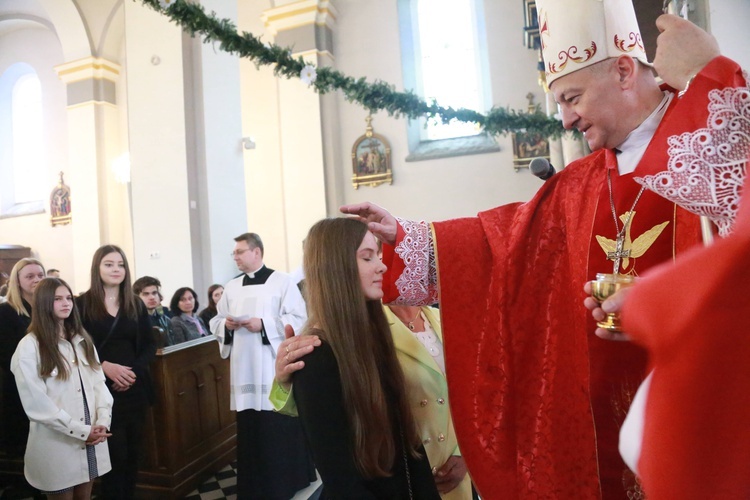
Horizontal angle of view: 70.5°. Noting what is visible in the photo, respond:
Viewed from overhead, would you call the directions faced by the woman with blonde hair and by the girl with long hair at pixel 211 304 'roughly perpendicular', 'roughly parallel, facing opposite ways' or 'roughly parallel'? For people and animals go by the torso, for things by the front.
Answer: roughly parallel

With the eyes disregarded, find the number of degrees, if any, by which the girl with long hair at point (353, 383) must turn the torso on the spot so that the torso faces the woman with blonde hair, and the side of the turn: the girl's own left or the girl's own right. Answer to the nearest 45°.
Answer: approximately 135° to the girl's own left

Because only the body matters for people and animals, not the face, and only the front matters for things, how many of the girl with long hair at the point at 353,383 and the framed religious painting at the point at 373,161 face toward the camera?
1

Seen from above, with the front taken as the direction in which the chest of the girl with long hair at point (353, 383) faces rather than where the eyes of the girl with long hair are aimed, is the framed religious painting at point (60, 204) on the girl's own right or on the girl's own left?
on the girl's own left

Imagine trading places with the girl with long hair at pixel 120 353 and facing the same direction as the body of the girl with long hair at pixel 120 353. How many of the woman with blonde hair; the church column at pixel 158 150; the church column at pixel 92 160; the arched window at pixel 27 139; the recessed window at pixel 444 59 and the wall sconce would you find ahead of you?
0

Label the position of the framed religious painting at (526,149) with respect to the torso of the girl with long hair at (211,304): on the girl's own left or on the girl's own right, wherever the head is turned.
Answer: on the girl's own left

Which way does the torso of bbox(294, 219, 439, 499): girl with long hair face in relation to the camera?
to the viewer's right

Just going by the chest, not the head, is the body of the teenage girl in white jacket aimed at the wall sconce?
no

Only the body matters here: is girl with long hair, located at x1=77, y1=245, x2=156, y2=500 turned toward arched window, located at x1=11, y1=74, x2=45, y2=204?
no

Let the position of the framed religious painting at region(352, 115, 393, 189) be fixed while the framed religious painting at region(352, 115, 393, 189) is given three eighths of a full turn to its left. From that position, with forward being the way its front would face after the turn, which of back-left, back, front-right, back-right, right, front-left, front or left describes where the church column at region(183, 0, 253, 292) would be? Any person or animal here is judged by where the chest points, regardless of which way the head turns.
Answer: back

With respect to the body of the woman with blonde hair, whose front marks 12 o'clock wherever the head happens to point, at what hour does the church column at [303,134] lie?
The church column is roughly at 9 o'clock from the woman with blonde hair.

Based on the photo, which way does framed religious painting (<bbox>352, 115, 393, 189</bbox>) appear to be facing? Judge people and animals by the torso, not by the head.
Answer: toward the camera

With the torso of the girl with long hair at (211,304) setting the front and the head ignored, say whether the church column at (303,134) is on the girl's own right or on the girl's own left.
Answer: on the girl's own left

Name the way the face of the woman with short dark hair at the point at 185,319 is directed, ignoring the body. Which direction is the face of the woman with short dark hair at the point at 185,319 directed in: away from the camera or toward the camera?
toward the camera

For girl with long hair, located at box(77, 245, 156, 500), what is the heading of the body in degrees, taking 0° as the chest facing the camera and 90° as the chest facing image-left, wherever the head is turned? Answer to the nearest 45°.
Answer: approximately 0°

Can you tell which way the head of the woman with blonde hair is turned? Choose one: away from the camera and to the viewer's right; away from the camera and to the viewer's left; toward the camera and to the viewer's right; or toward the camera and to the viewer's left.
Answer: toward the camera and to the viewer's right

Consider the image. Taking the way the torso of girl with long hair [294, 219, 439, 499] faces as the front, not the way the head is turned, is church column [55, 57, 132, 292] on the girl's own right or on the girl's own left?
on the girl's own left

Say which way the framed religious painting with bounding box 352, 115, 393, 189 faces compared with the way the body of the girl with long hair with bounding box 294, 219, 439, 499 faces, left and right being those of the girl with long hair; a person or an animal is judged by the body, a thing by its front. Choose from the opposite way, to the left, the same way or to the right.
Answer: to the right

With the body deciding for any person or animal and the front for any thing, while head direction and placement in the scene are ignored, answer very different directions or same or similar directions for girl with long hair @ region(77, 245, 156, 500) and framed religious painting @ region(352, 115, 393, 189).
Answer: same or similar directions

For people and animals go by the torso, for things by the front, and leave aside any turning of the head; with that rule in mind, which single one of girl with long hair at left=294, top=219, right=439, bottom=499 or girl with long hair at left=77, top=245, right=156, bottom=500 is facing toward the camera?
girl with long hair at left=77, top=245, right=156, bottom=500
